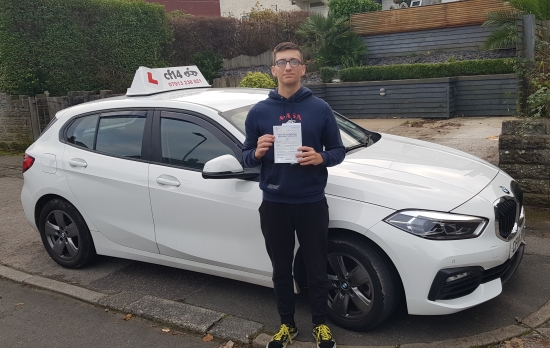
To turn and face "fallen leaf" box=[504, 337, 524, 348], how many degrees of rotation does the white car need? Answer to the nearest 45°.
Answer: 0° — it already faces it

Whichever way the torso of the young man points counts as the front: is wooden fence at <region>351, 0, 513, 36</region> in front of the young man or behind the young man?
behind

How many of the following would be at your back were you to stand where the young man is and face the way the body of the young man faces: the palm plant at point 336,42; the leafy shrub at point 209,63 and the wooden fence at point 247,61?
3

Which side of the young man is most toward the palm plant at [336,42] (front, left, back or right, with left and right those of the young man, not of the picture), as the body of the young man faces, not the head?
back

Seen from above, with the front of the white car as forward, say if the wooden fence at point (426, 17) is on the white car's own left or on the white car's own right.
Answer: on the white car's own left

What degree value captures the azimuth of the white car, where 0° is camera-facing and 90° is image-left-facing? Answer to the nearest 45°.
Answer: approximately 315°

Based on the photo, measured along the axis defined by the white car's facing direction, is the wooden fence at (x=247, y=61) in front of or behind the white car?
behind

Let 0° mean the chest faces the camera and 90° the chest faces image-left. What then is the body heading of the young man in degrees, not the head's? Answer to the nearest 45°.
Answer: approximately 0°

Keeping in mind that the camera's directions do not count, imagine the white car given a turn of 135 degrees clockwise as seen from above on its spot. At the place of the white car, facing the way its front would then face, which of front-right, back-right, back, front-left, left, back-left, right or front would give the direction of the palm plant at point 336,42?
right

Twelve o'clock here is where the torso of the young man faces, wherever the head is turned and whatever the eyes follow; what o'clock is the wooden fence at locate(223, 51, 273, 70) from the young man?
The wooden fence is roughly at 6 o'clock from the young man.

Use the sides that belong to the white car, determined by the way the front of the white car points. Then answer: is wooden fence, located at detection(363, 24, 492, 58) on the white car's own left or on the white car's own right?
on the white car's own left
